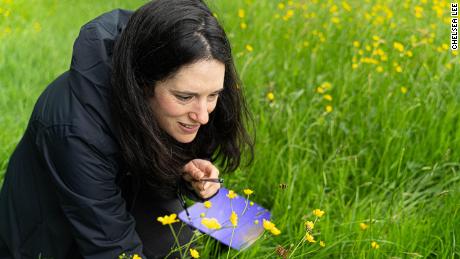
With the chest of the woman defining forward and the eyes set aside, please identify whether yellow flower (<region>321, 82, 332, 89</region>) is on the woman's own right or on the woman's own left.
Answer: on the woman's own left

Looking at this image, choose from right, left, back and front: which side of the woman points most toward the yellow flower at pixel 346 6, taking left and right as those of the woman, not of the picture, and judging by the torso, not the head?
left

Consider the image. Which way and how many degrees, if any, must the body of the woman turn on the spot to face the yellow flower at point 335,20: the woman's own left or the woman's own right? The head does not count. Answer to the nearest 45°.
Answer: approximately 90° to the woman's own left

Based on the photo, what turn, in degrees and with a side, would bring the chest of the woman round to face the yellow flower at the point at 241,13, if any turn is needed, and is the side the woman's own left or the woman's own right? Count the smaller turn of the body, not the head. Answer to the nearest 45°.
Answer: approximately 90° to the woman's own left

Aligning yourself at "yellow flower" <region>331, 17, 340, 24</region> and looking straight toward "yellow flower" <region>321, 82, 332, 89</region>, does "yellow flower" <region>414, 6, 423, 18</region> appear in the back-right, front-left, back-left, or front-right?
back-left

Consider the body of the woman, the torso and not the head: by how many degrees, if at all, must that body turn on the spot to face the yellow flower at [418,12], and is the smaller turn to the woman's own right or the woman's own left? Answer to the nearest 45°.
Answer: approximately 90° to the woman's own left

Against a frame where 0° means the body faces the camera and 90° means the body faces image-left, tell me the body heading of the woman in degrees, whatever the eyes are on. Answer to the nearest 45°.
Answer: approximately 315°
